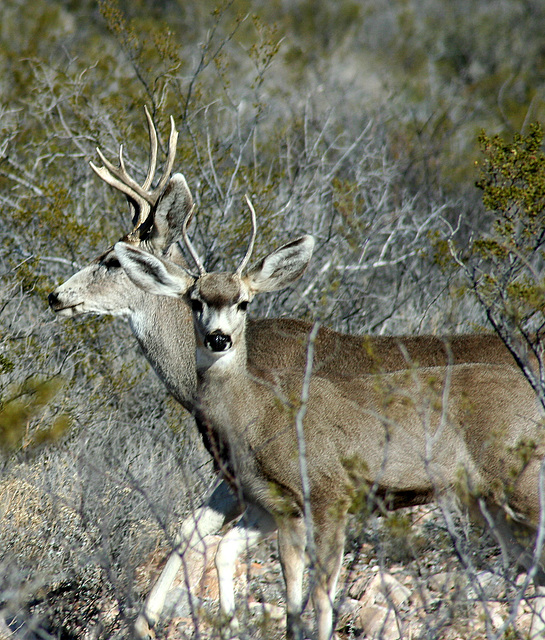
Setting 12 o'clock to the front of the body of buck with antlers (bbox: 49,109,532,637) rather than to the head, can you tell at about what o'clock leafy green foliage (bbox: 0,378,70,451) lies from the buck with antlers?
The leafy green foliage is roughly at 11 o'clock from the buck with antlers.

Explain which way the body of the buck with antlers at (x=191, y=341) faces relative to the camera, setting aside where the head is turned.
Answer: to the viewer's left
